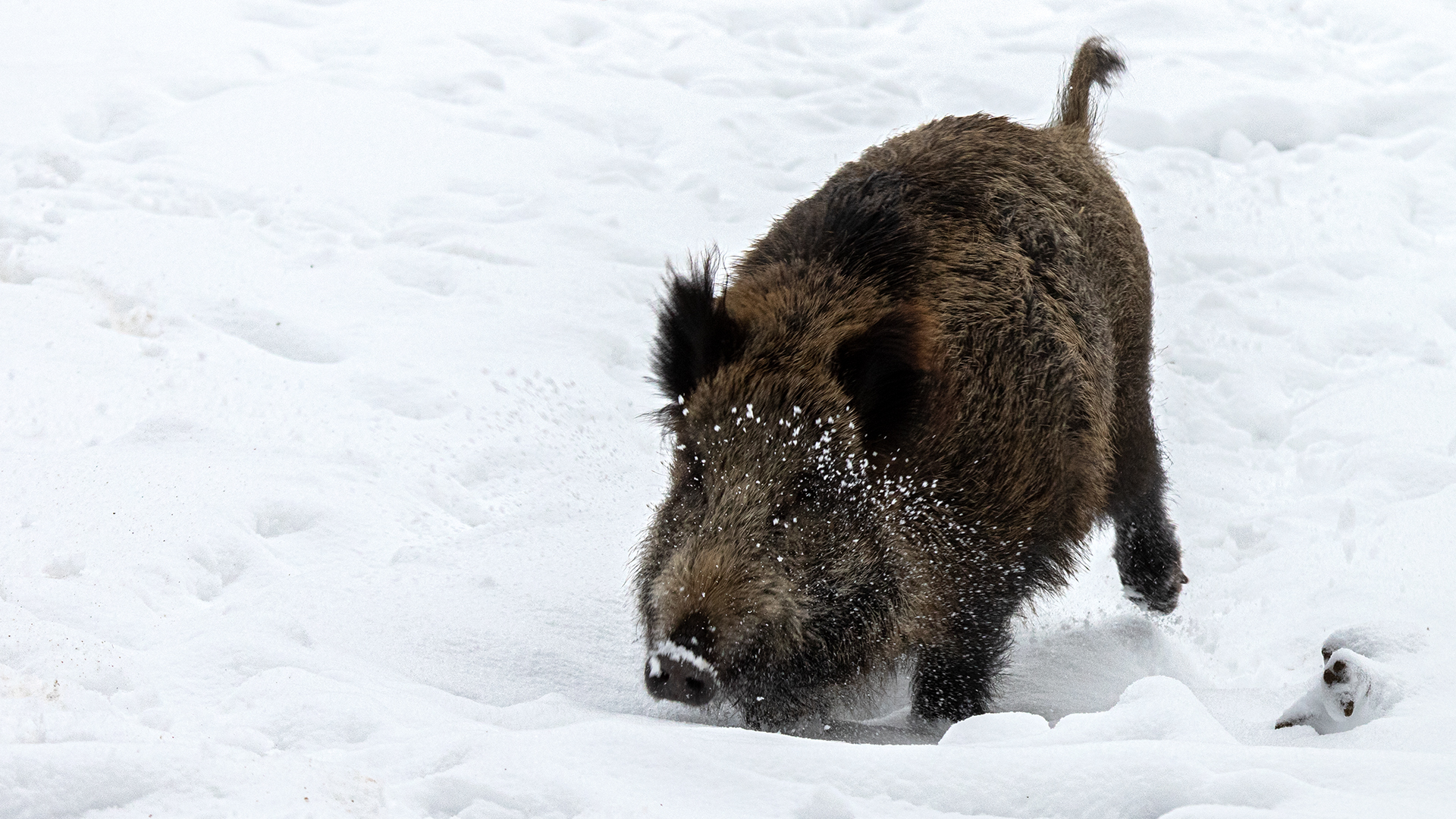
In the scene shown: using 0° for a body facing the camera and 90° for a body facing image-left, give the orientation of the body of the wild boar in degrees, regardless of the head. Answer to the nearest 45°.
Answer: approximately 45°
